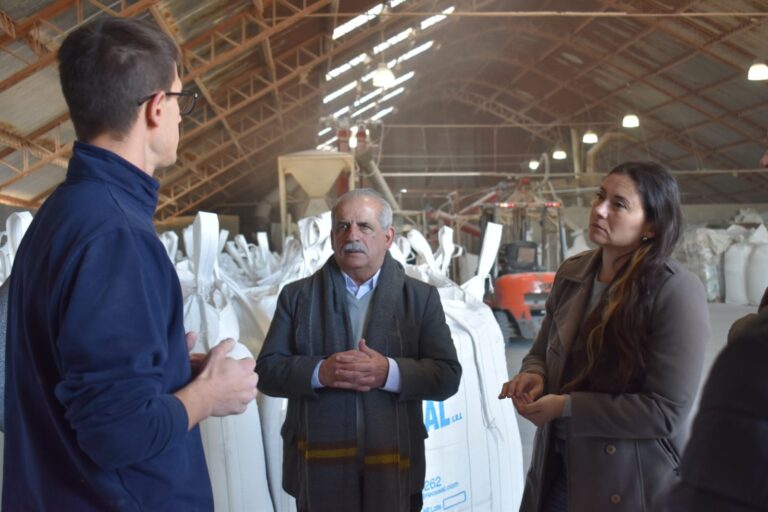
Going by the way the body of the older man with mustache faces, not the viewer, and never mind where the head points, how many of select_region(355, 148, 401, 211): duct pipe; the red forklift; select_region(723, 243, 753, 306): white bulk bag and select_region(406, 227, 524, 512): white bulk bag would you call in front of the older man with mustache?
0

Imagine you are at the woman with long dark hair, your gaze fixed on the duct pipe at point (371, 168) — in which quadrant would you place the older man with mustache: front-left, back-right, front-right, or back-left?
front-left

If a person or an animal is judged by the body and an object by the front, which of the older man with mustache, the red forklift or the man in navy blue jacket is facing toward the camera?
the older man with mustache

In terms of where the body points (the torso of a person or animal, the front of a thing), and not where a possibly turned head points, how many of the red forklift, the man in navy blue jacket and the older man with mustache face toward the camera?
1

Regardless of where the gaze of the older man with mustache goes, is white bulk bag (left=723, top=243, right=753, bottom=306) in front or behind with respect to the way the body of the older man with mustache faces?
behind

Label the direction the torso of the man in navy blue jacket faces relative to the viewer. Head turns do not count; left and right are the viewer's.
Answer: facing away from the viewer and to the right of the viewer

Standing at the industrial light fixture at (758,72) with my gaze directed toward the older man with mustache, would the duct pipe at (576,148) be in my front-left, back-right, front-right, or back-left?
back-right

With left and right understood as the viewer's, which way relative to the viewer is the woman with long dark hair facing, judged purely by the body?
facing the viewer and to the left of the viewer

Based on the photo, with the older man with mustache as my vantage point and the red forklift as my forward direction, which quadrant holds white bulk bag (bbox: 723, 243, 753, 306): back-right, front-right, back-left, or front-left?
front-right

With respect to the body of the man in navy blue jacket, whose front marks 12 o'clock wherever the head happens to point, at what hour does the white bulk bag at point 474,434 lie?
The white bulk bag is roughly at 12 o'clock from the man in navy blue jacket.

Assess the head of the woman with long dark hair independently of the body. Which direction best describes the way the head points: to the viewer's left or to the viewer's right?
to the viewer's left

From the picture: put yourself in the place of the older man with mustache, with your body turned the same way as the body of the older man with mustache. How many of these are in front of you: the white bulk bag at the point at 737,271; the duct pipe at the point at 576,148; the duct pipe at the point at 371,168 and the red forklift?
0

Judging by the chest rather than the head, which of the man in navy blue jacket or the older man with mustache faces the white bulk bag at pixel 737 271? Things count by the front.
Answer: the man in navy blue jacket

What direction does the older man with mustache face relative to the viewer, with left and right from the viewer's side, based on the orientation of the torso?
facing the viewer

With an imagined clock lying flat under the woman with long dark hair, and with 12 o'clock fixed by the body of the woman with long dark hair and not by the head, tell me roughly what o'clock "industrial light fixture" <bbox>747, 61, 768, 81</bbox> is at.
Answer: The industrial light fixture is roughly at 5 o'clock from the woman with long dark hair.

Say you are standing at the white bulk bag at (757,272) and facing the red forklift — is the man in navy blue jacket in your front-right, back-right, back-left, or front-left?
front-left

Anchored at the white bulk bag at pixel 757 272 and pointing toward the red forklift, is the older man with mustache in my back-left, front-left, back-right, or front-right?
front-left
